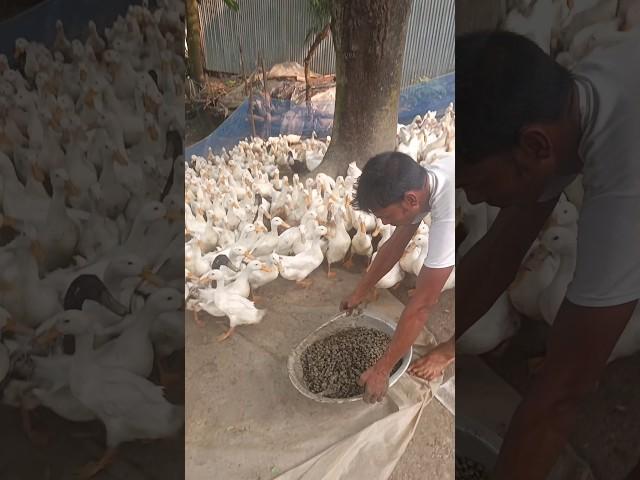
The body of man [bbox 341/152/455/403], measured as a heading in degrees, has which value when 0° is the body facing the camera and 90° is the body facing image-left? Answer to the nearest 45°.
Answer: approximately 90°
